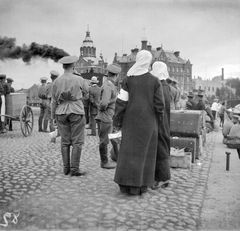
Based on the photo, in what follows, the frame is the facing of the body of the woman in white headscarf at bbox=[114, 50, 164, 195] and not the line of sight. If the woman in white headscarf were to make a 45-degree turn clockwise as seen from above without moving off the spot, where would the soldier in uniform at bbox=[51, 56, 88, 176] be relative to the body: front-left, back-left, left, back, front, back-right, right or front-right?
left

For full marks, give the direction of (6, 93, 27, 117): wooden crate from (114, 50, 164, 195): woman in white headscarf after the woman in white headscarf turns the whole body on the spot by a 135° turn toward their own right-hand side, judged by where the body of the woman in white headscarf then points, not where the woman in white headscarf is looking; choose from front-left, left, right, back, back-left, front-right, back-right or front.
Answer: back

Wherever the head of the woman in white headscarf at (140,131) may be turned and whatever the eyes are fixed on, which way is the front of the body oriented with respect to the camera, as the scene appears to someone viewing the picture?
away from the camera

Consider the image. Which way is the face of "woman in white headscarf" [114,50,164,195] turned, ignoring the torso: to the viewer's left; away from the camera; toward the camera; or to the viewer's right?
away from the camera

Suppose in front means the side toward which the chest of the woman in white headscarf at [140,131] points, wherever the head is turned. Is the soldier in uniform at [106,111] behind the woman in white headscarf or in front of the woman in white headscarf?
in front

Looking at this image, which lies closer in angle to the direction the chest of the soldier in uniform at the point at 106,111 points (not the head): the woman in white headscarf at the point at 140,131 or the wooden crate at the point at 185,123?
the wooden crate

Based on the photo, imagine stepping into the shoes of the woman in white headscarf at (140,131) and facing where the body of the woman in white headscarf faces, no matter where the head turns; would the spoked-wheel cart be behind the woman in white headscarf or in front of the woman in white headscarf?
in front

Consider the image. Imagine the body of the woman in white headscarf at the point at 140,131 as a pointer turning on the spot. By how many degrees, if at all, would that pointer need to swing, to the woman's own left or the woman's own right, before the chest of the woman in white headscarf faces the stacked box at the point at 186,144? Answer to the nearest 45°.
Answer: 0° — they already face it
